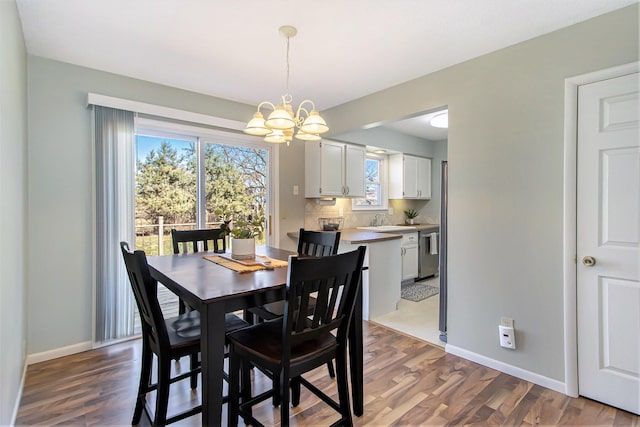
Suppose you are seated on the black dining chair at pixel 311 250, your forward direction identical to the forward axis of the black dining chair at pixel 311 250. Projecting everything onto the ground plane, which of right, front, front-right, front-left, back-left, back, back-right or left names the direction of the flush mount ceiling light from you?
back

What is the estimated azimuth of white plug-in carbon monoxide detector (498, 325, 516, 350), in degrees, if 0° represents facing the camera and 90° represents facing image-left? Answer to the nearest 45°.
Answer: approximately 45°

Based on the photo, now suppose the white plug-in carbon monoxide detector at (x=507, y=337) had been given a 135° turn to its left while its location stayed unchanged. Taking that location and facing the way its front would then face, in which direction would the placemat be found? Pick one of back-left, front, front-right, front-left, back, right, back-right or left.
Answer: back-right

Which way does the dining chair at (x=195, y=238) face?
toward the camera

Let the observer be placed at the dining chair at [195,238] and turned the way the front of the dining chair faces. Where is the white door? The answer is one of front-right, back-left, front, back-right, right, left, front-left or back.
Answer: front-left

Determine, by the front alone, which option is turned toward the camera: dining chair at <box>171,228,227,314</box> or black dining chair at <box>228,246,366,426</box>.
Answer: the dining chair

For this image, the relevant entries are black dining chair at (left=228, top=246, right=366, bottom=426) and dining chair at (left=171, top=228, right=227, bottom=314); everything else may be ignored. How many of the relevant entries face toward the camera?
1

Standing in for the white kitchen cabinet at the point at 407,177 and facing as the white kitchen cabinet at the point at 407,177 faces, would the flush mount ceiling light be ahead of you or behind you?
ahead

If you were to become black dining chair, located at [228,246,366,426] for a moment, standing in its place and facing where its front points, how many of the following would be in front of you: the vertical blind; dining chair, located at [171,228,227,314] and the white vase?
3

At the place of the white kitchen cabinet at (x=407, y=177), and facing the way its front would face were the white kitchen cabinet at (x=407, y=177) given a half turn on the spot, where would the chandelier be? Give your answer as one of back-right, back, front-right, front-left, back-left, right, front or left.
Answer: back-left

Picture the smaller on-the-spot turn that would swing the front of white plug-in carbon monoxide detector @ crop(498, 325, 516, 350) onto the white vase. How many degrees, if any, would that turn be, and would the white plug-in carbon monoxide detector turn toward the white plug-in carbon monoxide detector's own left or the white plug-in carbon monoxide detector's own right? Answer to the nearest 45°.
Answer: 0° — it already faces it

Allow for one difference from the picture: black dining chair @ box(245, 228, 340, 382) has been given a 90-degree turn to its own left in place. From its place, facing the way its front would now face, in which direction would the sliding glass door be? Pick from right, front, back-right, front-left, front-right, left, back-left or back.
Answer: back

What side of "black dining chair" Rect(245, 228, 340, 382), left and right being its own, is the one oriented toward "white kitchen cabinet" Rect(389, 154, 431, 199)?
back

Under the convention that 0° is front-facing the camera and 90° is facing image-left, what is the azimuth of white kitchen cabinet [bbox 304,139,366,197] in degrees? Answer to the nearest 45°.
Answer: approximately 315°

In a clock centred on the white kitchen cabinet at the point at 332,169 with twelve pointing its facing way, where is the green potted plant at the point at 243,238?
The green potted plant is roughly at 2 o'clock from the white kitchen cabinet.

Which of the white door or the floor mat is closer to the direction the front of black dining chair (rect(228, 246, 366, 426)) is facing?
the floor mat

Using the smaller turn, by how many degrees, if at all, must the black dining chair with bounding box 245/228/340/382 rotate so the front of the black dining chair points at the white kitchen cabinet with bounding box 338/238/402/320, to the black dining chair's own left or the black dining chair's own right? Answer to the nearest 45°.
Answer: approximately 180°

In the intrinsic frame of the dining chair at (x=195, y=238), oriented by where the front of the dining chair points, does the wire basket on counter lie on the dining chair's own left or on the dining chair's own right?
on the dining chair's own left

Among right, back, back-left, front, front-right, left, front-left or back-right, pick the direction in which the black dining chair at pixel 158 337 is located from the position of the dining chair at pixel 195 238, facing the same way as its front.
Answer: front

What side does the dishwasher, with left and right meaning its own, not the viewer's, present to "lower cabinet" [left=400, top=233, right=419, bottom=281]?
right

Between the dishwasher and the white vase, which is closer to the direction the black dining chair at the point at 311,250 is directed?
the white vase
